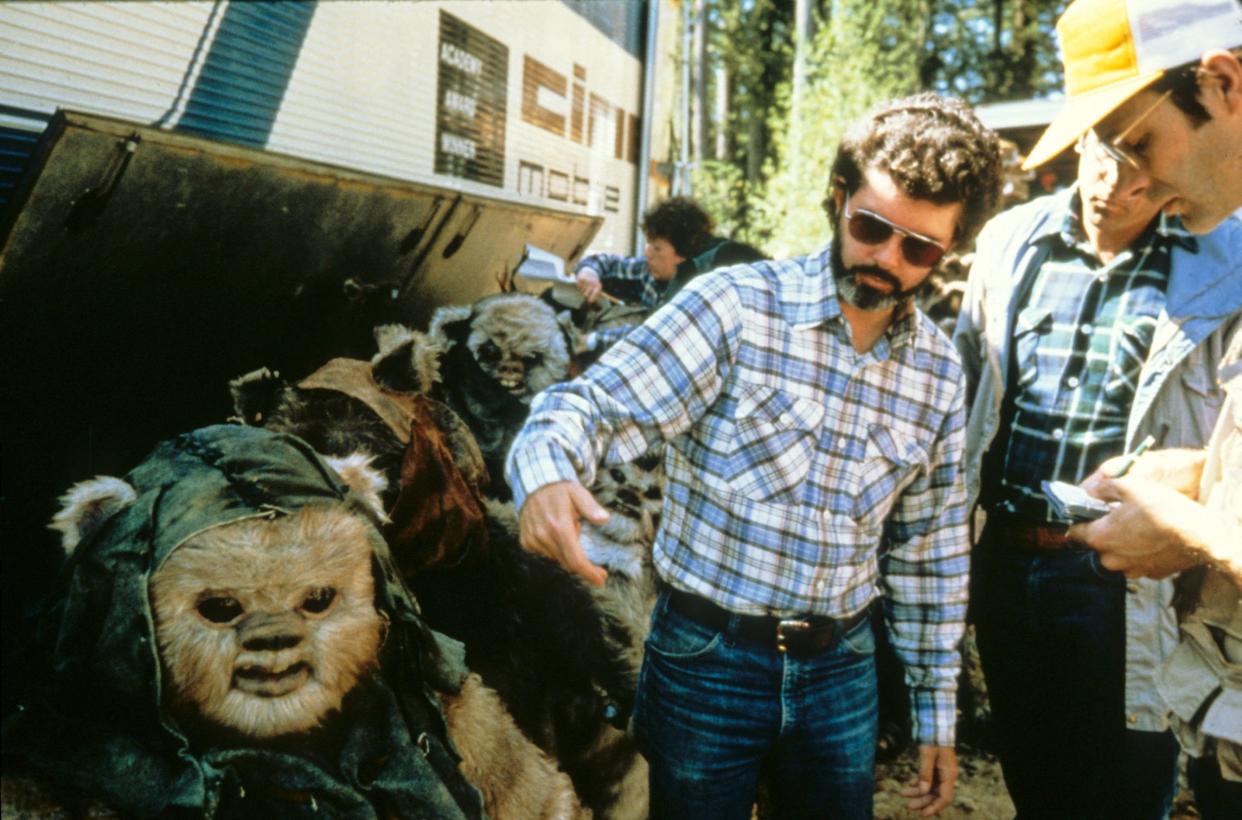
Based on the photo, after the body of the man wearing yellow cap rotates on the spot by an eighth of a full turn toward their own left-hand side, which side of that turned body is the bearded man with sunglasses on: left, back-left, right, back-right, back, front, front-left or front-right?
front

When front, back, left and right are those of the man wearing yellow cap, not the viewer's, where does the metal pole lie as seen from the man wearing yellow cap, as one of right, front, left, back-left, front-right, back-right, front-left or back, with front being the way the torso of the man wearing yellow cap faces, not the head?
front-right

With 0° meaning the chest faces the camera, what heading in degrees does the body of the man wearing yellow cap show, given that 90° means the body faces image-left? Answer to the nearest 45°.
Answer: approximately 90°
